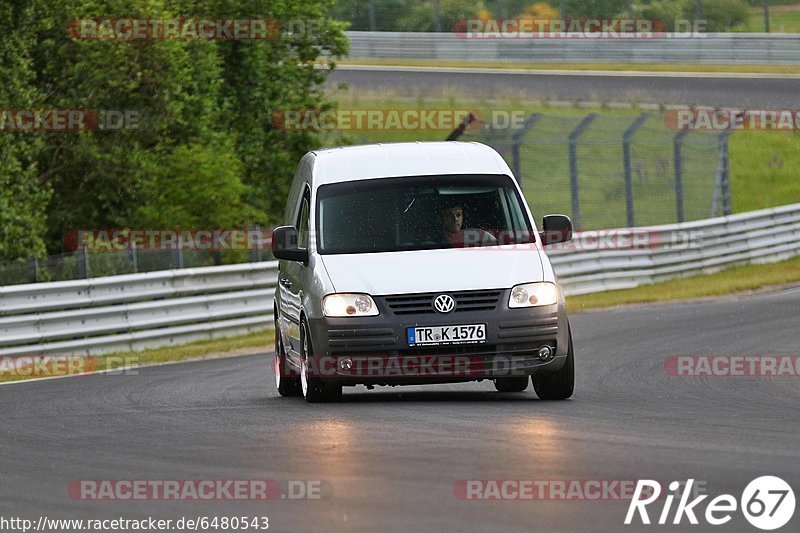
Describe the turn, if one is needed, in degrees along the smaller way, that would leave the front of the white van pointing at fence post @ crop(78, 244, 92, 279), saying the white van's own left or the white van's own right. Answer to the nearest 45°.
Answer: approximately 135° to the white van's own right

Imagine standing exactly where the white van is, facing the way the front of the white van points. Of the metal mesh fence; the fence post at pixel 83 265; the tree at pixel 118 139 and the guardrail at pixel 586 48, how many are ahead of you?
0

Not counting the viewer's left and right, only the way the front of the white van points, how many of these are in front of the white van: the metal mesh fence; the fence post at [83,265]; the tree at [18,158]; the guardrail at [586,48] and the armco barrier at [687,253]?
0

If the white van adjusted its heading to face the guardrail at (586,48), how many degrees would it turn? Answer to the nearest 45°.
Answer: approximately 180°

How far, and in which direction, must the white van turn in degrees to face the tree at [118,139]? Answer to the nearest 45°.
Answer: approximately 180°

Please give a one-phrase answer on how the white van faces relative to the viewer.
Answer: facing the viewer

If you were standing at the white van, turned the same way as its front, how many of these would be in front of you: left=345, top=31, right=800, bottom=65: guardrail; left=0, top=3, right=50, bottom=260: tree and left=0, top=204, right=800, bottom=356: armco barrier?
0

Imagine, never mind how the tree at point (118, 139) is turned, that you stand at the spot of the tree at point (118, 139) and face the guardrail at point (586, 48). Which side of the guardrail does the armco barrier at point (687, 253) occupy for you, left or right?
right

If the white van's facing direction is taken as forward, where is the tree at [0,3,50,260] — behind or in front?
behind

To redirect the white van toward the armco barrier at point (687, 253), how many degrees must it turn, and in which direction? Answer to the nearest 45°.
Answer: approximately 180°

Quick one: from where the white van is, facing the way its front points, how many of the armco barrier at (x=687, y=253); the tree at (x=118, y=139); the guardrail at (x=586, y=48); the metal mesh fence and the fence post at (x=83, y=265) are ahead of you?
0

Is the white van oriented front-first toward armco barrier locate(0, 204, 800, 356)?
no

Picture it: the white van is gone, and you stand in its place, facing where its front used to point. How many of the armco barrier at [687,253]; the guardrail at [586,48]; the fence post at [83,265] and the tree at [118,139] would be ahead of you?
0
